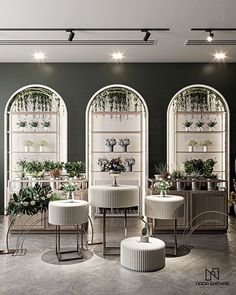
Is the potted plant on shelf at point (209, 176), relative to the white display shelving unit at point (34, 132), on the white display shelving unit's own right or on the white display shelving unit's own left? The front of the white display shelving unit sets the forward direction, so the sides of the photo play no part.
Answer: on the white display shelving unit's own left

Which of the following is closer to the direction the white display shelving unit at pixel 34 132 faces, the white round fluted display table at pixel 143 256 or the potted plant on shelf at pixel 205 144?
the white round fluted display table

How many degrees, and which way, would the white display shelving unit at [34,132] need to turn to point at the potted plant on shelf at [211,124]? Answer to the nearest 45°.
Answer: approximately 90° to its left

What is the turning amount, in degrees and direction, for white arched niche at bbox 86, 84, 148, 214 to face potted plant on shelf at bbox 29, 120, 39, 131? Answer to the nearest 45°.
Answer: approximately 90° to its right

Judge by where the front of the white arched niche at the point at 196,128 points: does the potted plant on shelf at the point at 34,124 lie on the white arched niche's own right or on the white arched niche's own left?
on the white arched niche's own right

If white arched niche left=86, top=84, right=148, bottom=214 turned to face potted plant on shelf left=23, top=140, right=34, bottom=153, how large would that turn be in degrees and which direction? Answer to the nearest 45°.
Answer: approximately 90° to its right

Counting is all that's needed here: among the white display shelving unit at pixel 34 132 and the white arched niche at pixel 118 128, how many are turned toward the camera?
2

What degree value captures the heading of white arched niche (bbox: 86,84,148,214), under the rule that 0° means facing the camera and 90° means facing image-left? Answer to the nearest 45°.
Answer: approximately 0°

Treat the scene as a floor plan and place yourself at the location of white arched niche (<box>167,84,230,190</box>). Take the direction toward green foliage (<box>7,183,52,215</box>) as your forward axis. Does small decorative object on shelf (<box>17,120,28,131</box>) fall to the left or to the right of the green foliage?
right
